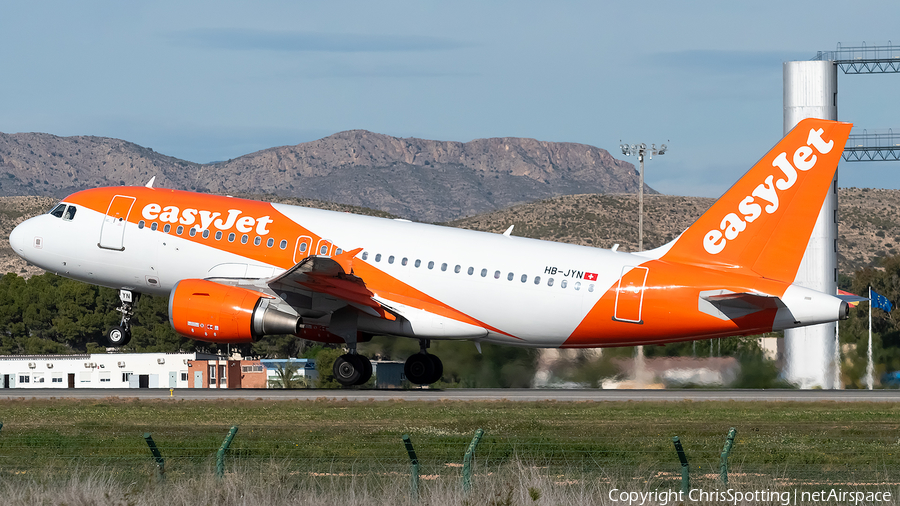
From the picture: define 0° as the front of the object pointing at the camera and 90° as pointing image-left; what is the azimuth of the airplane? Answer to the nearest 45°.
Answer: approximately 90°

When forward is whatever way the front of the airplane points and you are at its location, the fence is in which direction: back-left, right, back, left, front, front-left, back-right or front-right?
left
